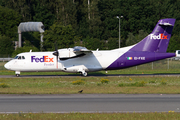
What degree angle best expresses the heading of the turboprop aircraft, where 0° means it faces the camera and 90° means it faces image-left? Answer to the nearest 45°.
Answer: approximately 90°
